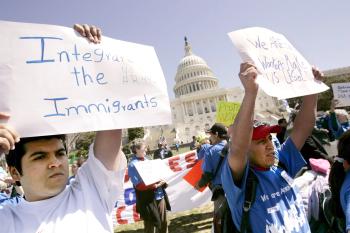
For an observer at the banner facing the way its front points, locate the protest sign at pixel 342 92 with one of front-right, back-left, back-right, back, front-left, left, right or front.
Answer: left

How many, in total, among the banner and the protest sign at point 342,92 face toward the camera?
2

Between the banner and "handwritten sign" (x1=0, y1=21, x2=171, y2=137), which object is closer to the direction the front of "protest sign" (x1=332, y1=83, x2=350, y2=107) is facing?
the handwritten sign

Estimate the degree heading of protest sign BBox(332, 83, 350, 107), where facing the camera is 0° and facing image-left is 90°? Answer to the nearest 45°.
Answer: approximately 0°

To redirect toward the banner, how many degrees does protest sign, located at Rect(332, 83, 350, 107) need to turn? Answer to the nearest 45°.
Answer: approximately 45° to its right

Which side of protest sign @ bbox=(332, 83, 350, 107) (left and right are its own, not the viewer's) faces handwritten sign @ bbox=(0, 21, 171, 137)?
front

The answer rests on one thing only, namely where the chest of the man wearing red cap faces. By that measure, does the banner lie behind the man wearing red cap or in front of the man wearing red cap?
behind

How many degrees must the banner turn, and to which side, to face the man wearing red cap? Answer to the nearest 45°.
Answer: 0° — it already faces them

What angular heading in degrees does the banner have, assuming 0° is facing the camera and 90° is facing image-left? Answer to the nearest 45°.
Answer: approximately 0°
